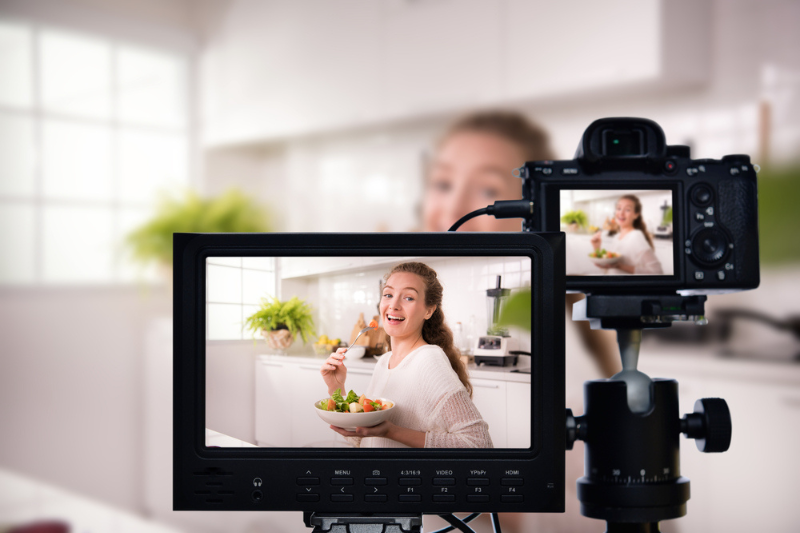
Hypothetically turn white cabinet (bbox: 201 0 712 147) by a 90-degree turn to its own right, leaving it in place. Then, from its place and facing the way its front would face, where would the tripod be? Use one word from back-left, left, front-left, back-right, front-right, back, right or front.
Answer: back-left

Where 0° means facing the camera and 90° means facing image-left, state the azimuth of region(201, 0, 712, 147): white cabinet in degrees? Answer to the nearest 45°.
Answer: approximately 45°

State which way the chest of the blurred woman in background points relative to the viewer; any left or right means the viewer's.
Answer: facing the viewer and to the left of the viewer

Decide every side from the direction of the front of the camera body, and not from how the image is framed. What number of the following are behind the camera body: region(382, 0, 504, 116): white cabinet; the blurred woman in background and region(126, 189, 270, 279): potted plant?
0

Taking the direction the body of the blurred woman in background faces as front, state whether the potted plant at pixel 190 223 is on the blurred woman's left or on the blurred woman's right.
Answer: on the blurred woman's right

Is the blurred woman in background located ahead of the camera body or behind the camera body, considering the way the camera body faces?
ahead

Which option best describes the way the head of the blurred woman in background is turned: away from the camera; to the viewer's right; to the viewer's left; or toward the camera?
toward the camera

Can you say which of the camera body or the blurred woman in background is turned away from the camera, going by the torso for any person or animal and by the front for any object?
the camera body

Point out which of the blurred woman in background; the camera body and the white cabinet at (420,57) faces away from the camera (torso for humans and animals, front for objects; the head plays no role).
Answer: the camera body

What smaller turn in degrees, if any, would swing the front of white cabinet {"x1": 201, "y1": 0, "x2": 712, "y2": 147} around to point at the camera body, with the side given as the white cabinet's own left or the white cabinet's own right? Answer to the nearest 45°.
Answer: approximately 45° to the white cabinet's own left

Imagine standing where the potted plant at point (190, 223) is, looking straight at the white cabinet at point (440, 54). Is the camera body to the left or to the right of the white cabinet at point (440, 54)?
right

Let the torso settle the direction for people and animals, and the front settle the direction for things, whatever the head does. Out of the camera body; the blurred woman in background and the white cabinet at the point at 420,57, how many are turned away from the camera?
1

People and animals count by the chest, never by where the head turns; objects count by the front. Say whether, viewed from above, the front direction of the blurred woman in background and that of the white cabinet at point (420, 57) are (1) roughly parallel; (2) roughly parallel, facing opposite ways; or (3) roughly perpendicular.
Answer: roughly parallel

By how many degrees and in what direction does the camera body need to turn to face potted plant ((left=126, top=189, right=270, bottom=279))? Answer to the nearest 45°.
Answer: approximately 45° to its left

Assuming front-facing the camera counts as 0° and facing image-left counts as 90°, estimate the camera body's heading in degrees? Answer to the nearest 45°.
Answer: approximately 180°
